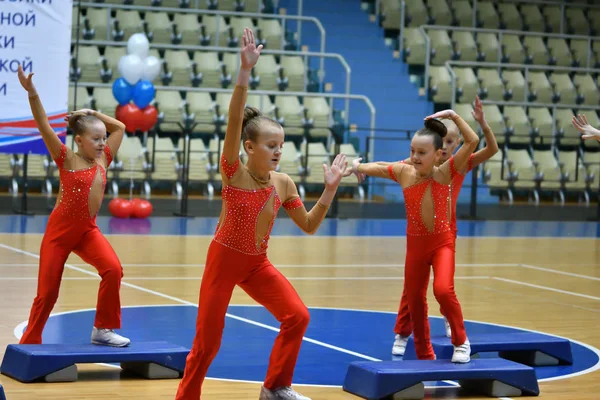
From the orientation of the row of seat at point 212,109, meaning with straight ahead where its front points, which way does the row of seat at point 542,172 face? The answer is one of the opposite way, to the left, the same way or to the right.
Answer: the same way

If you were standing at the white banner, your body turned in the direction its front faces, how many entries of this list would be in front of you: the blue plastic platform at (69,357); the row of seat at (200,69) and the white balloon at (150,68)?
1

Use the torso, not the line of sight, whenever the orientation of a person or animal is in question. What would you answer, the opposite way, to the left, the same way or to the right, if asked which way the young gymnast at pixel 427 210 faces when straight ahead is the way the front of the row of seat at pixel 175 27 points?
the same way

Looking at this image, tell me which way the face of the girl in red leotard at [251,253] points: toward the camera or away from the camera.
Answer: toward the camera

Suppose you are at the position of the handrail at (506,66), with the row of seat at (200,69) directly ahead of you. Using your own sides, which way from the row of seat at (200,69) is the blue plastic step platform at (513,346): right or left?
left

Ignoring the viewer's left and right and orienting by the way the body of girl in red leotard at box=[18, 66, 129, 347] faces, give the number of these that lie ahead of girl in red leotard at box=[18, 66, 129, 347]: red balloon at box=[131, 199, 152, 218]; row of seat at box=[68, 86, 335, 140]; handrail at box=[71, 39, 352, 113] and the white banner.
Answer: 0

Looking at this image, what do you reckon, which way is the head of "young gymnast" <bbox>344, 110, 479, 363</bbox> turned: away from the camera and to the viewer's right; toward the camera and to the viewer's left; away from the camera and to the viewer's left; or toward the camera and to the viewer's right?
toward the camera and to the viewer's left

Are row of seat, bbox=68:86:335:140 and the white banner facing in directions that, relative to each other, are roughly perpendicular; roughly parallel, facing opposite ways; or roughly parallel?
roughly parallel

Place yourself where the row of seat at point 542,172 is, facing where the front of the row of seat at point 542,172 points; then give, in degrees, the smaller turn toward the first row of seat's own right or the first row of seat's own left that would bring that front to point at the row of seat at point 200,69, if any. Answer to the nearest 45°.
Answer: approximately 45° to the first row of seat's own right

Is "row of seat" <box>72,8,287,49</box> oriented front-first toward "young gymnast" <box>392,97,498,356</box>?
yes

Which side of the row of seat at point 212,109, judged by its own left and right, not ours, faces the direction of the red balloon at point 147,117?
front

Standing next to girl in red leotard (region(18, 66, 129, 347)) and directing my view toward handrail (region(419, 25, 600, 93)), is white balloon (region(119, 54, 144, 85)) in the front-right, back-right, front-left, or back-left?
front-left

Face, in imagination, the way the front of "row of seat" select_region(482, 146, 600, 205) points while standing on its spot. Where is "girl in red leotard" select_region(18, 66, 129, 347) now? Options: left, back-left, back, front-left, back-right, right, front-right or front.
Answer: front

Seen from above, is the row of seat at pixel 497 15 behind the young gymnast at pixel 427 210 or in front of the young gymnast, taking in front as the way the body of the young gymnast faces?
behind

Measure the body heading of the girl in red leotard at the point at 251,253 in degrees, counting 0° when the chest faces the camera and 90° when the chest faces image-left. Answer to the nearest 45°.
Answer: approximately 315°

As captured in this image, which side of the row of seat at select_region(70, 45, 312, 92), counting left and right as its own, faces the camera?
front

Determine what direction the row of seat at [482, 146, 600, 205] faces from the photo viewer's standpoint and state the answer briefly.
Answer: facing the viewer

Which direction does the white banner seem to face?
toward the camera

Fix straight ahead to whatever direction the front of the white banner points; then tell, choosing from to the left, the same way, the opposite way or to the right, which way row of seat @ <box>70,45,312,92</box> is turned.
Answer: the same way

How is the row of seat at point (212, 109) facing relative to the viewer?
toward the camera
